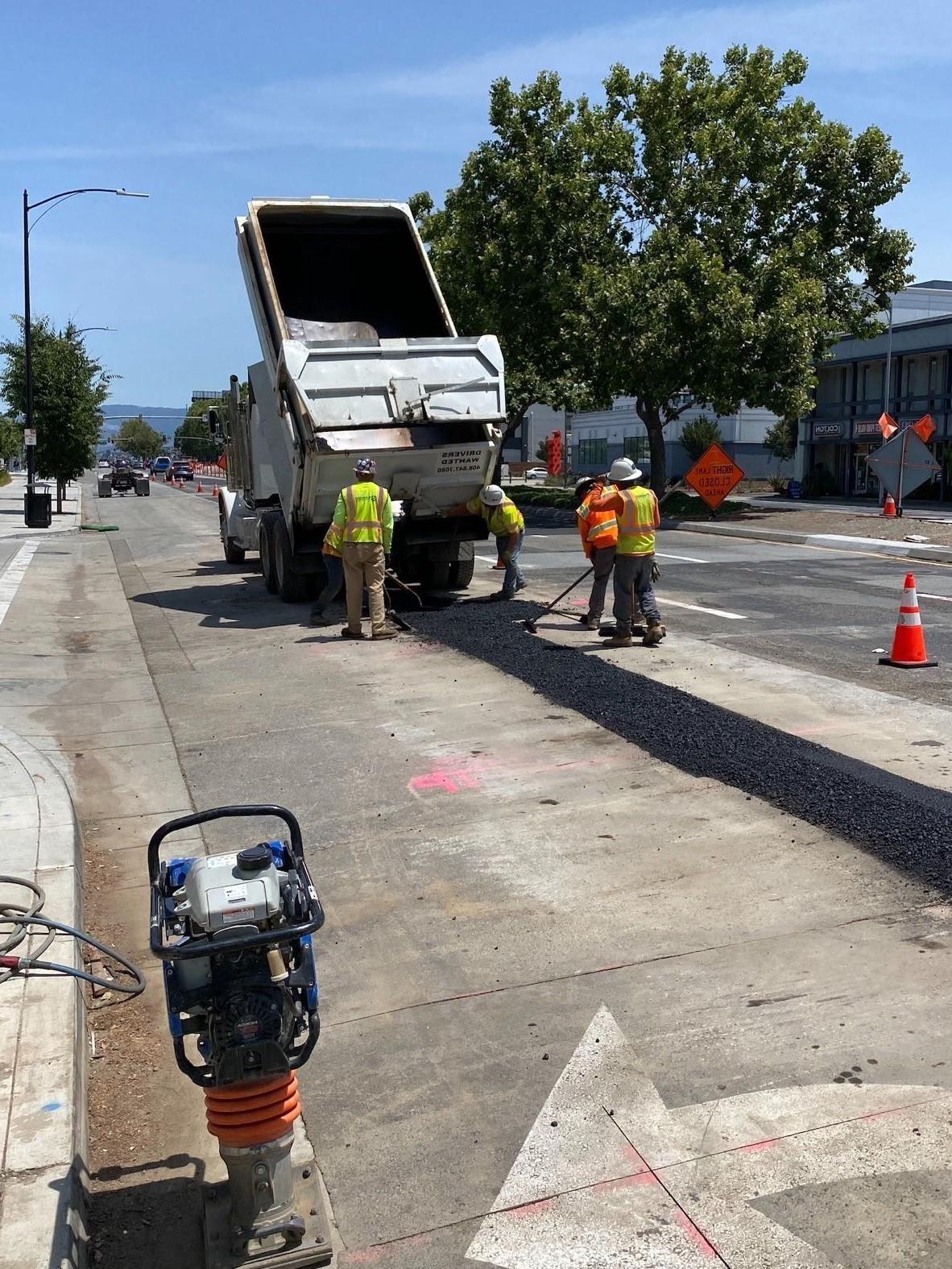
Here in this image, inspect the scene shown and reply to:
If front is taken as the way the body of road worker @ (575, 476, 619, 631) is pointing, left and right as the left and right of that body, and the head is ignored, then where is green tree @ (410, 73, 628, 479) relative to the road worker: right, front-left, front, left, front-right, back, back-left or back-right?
right

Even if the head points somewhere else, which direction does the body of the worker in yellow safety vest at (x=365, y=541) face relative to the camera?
away from the camera

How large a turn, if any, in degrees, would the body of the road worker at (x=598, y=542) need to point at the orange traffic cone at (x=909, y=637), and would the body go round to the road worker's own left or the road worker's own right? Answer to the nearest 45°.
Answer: approximately 135° to the road worker's own left

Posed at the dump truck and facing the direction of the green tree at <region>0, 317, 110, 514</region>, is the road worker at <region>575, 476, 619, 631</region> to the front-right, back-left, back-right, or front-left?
back-right

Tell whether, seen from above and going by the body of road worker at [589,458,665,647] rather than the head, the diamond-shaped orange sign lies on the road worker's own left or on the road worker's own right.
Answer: on the road worker's own right

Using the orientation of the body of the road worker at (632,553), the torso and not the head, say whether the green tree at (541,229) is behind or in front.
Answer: in front

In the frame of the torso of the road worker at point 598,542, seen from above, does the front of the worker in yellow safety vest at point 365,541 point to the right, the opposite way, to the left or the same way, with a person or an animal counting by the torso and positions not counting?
to the right

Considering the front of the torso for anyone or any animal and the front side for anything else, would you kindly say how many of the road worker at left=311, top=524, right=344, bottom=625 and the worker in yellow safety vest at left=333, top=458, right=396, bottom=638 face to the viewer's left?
0

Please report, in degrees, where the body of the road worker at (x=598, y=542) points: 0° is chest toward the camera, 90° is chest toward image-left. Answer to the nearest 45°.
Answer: approximately 90°

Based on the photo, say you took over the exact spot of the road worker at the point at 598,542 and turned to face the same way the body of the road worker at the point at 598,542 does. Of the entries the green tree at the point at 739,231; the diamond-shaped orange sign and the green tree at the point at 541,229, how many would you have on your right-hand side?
3

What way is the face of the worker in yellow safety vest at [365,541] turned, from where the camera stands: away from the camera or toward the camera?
away from the camera
